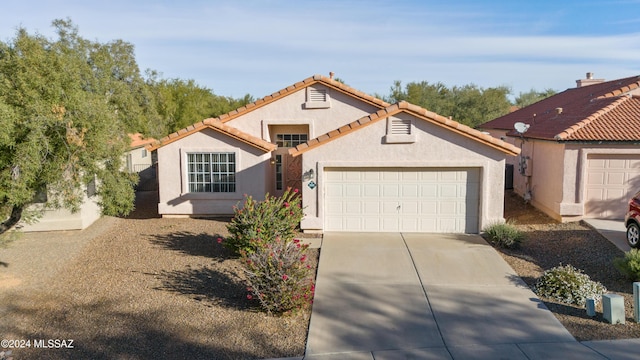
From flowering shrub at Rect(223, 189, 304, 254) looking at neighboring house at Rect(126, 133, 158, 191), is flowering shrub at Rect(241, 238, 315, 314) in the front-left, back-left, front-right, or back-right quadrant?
back-left

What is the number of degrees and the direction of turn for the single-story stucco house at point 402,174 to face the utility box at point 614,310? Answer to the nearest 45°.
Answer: approximately 45° to its left

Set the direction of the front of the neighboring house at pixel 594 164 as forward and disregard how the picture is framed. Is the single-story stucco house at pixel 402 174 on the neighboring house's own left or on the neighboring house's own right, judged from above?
on the neighboring house's own right

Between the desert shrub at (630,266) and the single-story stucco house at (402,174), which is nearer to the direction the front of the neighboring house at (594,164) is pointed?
the desert shrub

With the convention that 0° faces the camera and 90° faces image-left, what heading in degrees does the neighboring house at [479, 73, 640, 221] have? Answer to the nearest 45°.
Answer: approximately 0°

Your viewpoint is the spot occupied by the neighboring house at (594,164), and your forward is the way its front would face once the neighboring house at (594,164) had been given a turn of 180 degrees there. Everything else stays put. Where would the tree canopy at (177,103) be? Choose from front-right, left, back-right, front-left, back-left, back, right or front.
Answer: left

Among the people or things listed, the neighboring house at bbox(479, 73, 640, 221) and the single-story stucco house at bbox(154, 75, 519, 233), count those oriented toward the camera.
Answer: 2

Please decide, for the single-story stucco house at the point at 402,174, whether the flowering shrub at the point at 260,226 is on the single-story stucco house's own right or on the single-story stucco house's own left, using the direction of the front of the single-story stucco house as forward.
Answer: on the single-story stucco house's own right

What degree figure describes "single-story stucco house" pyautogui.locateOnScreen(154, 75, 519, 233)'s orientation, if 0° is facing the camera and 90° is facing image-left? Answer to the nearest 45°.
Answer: approximately 0°

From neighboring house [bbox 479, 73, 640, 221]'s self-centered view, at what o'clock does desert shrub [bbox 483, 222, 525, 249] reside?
The desert shrub is roughly at 1 o'clock from the neighboring house.

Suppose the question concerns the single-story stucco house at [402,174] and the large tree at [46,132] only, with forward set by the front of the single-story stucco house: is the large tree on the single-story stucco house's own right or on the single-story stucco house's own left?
on the single-story stucco house's own right

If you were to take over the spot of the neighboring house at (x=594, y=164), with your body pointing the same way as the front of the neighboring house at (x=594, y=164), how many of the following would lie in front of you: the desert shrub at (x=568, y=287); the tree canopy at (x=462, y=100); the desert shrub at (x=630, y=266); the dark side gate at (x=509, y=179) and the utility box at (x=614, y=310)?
3

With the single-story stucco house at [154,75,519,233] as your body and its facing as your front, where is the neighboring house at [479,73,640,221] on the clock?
The neighboring house is roughly at 9 o'clock from the single-story stucco house.

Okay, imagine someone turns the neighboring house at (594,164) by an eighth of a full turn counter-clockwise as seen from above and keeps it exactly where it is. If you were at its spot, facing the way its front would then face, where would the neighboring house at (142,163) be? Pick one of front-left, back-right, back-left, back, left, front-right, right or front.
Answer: back-right

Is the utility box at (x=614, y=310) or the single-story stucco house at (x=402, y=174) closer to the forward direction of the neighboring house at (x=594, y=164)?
the utility box

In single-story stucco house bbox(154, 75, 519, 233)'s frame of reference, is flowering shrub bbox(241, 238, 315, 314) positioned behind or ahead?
ahead

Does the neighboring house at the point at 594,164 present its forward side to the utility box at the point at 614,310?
yes
